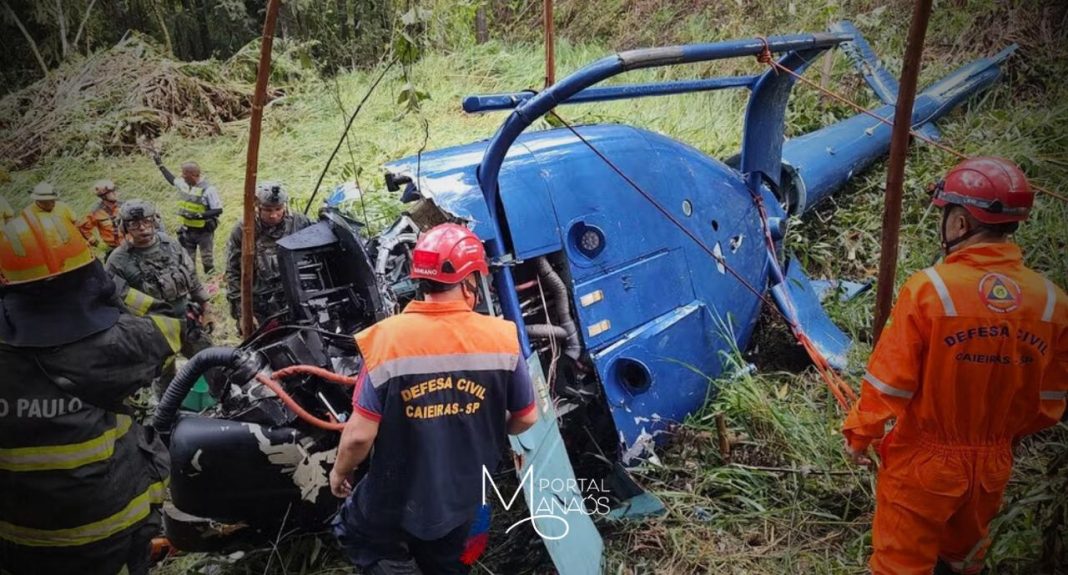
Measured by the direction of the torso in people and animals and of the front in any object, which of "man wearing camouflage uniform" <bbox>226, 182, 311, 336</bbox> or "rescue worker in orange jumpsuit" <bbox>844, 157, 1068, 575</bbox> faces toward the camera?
the man wearing camouflage uniform

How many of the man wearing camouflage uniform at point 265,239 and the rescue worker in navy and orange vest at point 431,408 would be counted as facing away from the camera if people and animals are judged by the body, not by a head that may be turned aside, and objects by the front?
1

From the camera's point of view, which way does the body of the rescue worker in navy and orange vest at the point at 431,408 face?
away from the camera

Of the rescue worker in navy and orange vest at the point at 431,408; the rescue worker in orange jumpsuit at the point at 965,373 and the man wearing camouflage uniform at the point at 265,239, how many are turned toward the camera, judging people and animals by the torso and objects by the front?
1

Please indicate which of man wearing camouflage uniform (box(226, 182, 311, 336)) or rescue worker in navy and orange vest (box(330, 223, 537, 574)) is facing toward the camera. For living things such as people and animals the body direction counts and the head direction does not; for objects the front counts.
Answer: the man wearing camouflage uniform

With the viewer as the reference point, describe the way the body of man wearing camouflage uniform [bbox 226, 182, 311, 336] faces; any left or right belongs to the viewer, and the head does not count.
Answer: facing the viewer

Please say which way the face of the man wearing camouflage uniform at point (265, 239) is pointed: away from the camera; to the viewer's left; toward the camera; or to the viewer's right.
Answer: toward the camera

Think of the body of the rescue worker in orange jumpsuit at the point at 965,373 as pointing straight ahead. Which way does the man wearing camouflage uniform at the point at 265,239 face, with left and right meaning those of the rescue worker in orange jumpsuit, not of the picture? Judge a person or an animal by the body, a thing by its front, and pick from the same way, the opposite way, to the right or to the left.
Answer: the opposite way

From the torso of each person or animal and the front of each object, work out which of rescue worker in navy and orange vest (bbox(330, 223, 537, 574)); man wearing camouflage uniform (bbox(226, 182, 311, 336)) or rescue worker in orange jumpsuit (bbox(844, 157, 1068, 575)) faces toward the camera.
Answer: the man wearing camouflage uniform
